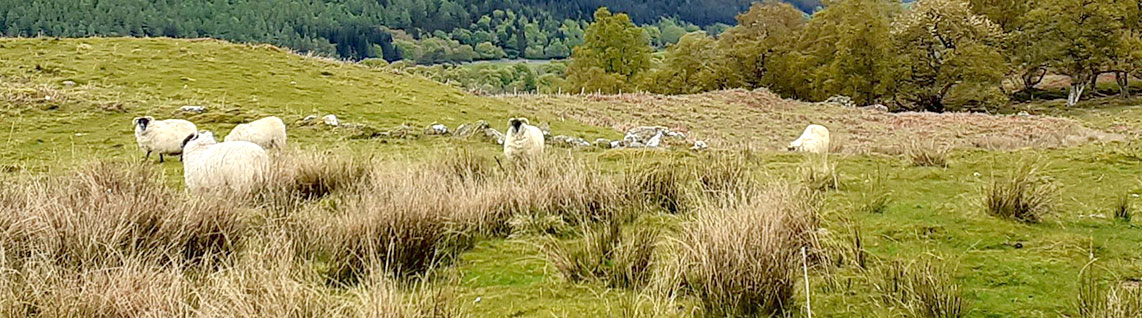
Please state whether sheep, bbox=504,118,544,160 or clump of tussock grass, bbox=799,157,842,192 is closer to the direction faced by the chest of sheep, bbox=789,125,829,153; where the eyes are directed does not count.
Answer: the sheep

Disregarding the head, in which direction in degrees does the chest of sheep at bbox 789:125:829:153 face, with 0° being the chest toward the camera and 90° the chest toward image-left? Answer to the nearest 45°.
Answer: approximately 90°

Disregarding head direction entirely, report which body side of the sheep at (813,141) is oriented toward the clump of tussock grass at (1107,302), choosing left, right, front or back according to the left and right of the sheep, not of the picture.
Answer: left

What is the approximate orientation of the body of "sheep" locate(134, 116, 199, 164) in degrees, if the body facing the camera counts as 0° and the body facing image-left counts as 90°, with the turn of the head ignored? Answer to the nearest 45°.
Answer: approximately 45°

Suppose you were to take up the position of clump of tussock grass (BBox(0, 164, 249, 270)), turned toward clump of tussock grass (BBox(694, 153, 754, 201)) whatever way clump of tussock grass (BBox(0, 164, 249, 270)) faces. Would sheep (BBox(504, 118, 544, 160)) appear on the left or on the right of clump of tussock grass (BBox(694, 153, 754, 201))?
left

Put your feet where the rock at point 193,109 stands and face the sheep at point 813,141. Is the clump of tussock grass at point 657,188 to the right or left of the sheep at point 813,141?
right
